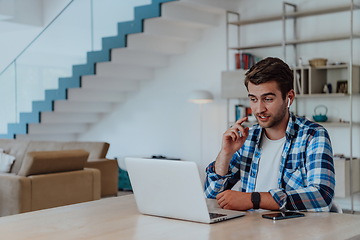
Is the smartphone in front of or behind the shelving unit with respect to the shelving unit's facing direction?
in front

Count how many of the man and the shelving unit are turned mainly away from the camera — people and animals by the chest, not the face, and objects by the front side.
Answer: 0

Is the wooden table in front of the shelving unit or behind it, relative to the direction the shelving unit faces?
in front

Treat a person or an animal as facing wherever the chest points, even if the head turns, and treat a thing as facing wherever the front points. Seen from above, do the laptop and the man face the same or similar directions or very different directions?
very different directions

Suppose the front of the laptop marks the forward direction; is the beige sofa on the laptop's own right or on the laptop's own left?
on the laptop's own left

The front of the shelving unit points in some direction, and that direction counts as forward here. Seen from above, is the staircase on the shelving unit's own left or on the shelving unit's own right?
on the shelving unit's own right

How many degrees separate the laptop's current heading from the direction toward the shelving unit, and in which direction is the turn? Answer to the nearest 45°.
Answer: approximately 45° to its left

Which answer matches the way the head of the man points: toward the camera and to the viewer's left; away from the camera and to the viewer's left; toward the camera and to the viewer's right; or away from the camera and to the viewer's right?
toward the camera and to the viewer's left

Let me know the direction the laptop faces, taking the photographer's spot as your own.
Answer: facing away from the viewer and to the right of the viewer

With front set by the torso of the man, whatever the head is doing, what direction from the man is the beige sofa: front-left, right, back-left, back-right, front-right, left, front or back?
right
